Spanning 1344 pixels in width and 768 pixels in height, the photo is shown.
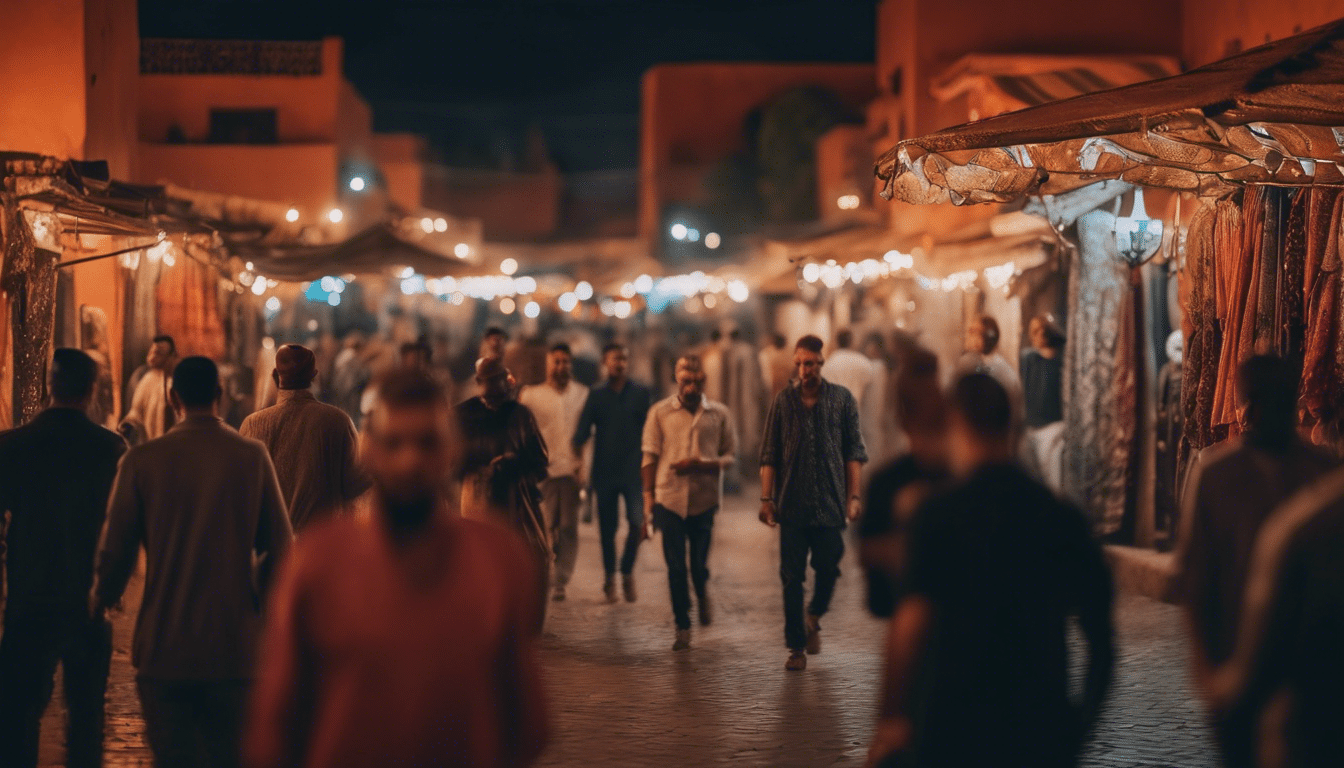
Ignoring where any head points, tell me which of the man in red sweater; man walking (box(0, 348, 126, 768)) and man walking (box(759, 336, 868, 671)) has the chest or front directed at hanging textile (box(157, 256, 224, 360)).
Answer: man walking (box(0, 348, 126, 768))

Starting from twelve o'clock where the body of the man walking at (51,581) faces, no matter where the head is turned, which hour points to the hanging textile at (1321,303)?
The hanging textile is roughly at 3 o'clock from the man walking.

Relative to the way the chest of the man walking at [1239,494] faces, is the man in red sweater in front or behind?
behind

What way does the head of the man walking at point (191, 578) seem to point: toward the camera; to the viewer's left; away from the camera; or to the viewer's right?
away from the camera

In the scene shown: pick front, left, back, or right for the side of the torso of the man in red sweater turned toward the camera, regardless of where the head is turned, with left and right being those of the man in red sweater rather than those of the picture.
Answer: front

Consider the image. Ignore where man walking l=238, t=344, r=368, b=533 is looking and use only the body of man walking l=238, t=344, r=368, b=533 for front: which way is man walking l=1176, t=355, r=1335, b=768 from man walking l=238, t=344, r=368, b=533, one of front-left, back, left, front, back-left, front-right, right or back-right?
back-right

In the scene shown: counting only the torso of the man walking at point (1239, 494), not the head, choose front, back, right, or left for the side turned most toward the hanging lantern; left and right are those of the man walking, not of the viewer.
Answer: front

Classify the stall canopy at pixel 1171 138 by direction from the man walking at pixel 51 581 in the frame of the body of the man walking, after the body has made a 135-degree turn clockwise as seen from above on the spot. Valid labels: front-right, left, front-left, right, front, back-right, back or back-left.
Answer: front-left

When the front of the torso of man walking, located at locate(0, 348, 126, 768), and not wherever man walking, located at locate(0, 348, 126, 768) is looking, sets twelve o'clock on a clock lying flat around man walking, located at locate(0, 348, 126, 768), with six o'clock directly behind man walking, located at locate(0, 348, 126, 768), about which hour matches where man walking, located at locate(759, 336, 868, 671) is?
man walking, located at locate(759, 336, 868, 671) is roughly at 2 o'clock from man walking, located at locate(0, 348, 126, 768).

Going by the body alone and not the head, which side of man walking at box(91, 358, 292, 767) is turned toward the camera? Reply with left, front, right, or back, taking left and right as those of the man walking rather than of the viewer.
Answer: back

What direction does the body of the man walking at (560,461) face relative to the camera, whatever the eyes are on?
toward the camera

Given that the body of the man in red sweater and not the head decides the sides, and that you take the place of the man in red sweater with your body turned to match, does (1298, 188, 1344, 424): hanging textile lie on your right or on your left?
on your left

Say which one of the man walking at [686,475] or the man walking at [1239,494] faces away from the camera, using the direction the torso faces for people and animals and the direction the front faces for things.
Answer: the man walking at [1239,494]

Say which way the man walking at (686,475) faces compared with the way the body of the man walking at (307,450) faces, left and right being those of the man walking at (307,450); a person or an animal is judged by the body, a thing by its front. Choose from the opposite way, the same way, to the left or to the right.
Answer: the opposite way

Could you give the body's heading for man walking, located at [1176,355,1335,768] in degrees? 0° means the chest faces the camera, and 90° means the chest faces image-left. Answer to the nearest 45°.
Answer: approximately 180°

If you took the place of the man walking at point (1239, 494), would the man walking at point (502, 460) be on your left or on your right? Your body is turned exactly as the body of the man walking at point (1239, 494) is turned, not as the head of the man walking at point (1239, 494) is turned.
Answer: on your left

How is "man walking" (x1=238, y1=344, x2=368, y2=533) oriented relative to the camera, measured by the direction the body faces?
away from the camera

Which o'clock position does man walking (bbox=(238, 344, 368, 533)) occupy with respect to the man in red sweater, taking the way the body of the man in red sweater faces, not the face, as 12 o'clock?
The man walking is roughly at 6 o'clock from the man in red sweater.
